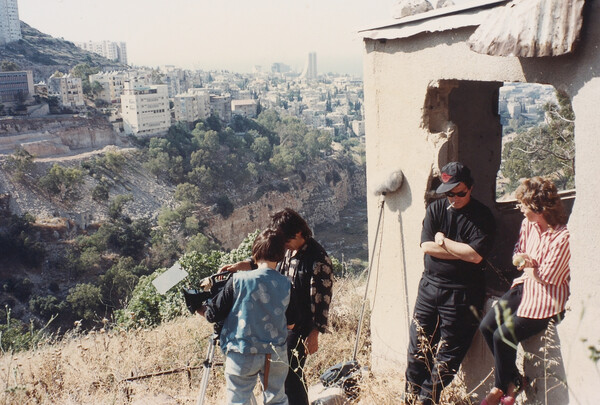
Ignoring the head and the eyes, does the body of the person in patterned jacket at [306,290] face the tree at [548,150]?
no

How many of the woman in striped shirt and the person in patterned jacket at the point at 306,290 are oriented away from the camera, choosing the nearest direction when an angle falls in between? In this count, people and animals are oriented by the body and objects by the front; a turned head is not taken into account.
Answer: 0

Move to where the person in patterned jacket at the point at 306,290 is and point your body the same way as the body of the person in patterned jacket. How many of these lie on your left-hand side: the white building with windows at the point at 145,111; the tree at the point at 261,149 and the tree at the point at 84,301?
0

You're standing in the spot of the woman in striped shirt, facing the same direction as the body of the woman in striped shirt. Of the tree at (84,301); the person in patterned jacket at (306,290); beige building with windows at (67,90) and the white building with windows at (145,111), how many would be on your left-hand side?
0

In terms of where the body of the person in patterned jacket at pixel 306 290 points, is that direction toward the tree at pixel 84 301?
no

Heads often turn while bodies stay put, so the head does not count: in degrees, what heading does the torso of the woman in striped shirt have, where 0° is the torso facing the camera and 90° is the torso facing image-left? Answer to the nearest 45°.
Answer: approximately 45°

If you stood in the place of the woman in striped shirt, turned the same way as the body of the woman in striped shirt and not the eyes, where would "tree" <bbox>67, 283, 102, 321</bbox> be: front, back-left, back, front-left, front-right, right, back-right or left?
right

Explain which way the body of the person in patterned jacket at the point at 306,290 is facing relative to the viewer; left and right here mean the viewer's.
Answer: facing the viewer and to the left of the viewer

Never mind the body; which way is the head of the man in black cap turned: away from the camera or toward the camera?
toward the camera

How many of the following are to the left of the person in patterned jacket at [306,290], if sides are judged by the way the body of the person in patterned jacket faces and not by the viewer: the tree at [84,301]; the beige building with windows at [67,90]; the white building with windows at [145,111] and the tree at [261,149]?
0

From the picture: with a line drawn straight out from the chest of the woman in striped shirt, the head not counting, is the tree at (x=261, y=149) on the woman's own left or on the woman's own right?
on the woman's own right

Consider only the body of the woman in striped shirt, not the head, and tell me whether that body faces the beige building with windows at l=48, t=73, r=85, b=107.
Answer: no

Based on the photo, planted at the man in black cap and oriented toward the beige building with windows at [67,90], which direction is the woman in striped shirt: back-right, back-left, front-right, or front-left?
back-right

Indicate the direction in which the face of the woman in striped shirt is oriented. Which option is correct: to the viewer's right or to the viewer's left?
to the viewer's left
